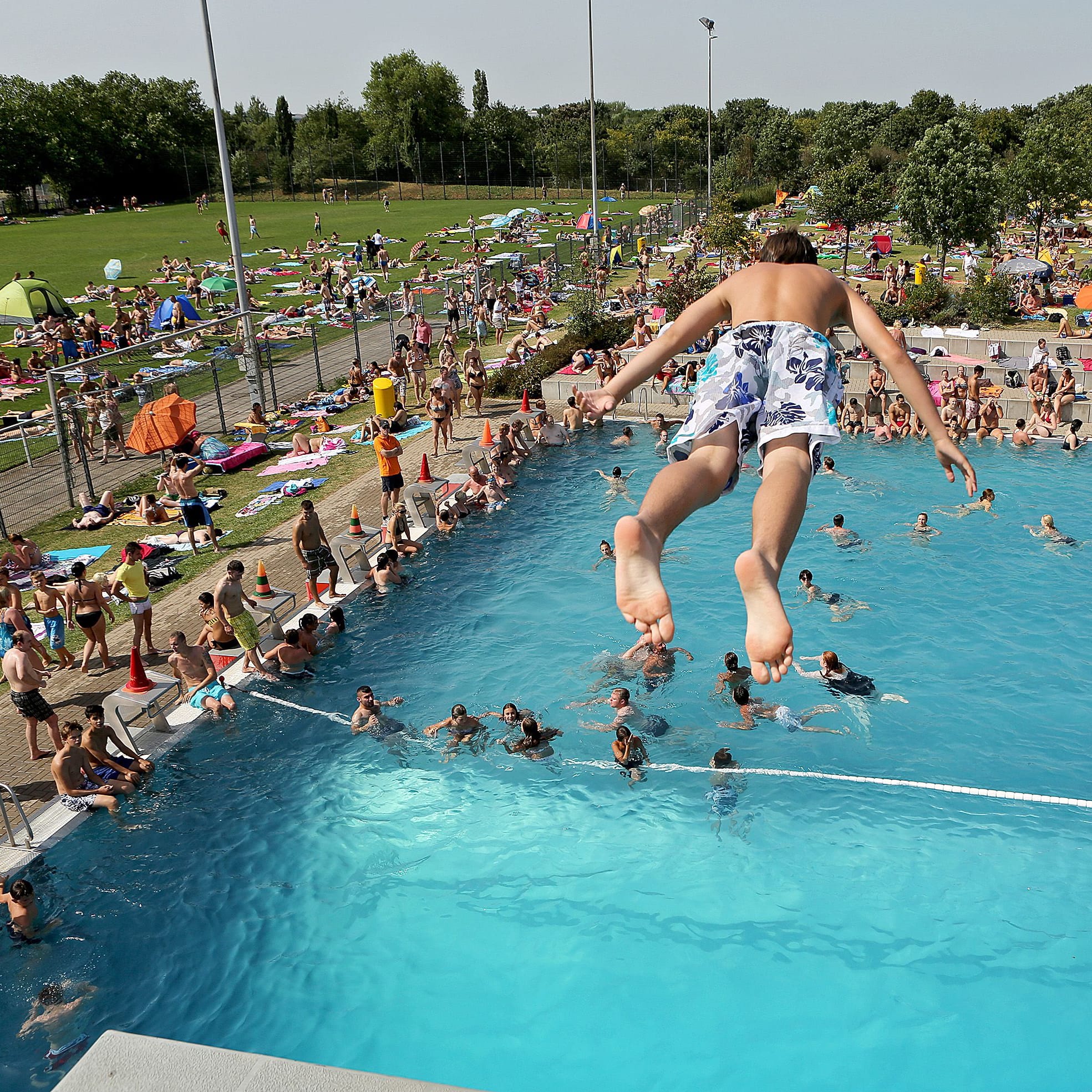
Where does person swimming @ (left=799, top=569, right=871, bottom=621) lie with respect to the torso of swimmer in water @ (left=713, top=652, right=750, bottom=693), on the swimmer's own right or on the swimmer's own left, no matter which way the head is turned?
on the swimmer's own right

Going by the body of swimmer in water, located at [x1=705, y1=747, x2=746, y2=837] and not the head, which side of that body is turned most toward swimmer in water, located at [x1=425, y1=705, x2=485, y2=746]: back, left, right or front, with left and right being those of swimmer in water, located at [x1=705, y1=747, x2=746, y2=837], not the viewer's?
left

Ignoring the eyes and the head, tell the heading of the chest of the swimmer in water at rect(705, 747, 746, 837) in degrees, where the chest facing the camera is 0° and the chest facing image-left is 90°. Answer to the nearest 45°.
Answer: approximately 180°

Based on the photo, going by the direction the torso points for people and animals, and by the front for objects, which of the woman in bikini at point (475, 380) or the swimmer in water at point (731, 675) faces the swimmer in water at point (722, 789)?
the woman in bikini

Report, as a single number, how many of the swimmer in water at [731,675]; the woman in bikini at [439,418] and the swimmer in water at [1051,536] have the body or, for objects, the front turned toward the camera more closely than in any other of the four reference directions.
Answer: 1

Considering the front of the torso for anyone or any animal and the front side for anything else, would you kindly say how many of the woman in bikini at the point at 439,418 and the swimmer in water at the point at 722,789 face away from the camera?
1

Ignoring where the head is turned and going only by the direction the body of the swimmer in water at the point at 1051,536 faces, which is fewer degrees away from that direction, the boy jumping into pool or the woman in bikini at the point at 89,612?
the woman in bikini

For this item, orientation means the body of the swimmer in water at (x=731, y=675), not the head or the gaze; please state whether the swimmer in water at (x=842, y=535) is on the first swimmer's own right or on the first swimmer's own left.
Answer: on the first swimmer's own right

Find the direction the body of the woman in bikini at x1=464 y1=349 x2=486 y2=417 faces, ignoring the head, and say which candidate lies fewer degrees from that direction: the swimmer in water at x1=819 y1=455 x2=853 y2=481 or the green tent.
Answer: the swimmer in water
